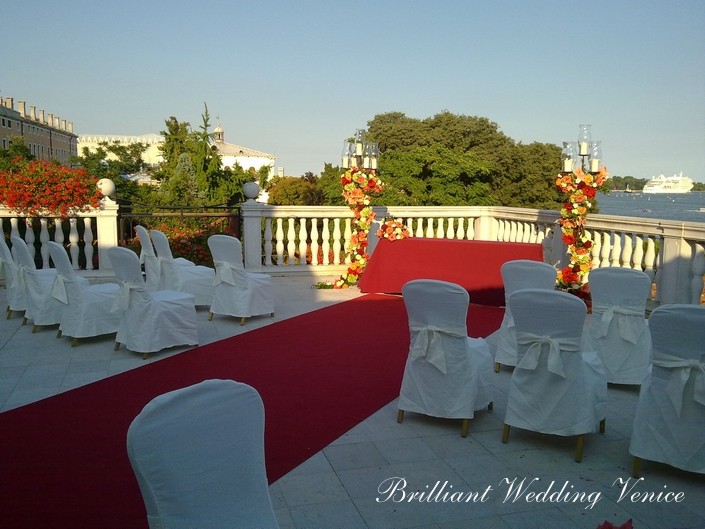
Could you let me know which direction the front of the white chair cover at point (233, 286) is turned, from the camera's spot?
facing away from the viewer and to the right of the viewer

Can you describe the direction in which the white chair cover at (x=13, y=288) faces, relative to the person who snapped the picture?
facing to the right of the viewer

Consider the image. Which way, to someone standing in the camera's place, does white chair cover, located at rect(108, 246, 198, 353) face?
facing away from the viewer and to the right of the viewer

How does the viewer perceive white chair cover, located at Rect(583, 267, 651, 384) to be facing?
facing away from the viewer

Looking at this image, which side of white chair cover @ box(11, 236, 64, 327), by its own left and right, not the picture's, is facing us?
right

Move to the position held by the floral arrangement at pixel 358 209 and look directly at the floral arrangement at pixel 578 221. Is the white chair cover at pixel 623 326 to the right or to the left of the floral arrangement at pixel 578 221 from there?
right

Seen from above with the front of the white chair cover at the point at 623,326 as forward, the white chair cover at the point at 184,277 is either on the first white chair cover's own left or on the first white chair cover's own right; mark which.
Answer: on the first white chair cover's own left

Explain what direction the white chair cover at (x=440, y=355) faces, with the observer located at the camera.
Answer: facing away from the viewer and to the right of the viewer

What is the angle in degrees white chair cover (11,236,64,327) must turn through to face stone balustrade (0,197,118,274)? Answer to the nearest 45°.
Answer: approximately 90° to its left

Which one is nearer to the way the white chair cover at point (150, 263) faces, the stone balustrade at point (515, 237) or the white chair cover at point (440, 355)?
the stone balustrade

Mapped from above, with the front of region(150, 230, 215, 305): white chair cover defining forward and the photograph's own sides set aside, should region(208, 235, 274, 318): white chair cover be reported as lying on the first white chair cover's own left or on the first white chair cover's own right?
on the first white chair cover's own right
